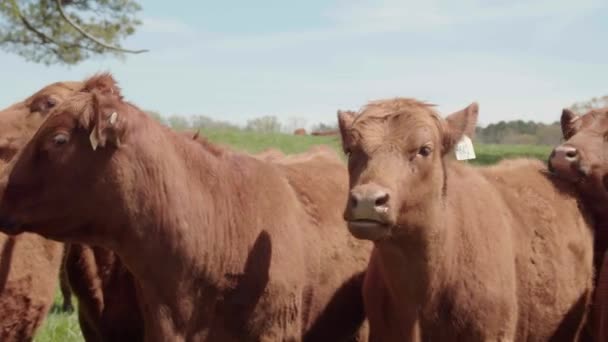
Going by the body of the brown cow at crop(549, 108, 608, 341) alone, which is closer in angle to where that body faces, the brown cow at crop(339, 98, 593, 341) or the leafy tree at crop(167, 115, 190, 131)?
the brown cow

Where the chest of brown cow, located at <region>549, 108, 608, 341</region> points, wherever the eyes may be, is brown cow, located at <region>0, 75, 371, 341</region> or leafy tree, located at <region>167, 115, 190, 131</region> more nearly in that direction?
the brown cow

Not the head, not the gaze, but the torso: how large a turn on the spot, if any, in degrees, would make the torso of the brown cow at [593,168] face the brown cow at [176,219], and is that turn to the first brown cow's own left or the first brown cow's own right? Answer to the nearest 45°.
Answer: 0° — it already faces it

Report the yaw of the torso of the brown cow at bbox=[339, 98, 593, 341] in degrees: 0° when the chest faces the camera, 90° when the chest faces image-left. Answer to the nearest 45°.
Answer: approximately 45°

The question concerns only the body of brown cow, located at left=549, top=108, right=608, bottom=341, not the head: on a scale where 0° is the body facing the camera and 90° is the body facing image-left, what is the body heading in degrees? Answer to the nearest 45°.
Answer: approximately 45°

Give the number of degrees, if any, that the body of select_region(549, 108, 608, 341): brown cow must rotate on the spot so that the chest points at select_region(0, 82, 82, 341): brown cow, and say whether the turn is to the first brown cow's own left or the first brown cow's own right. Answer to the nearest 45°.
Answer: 0° — it already faces it
